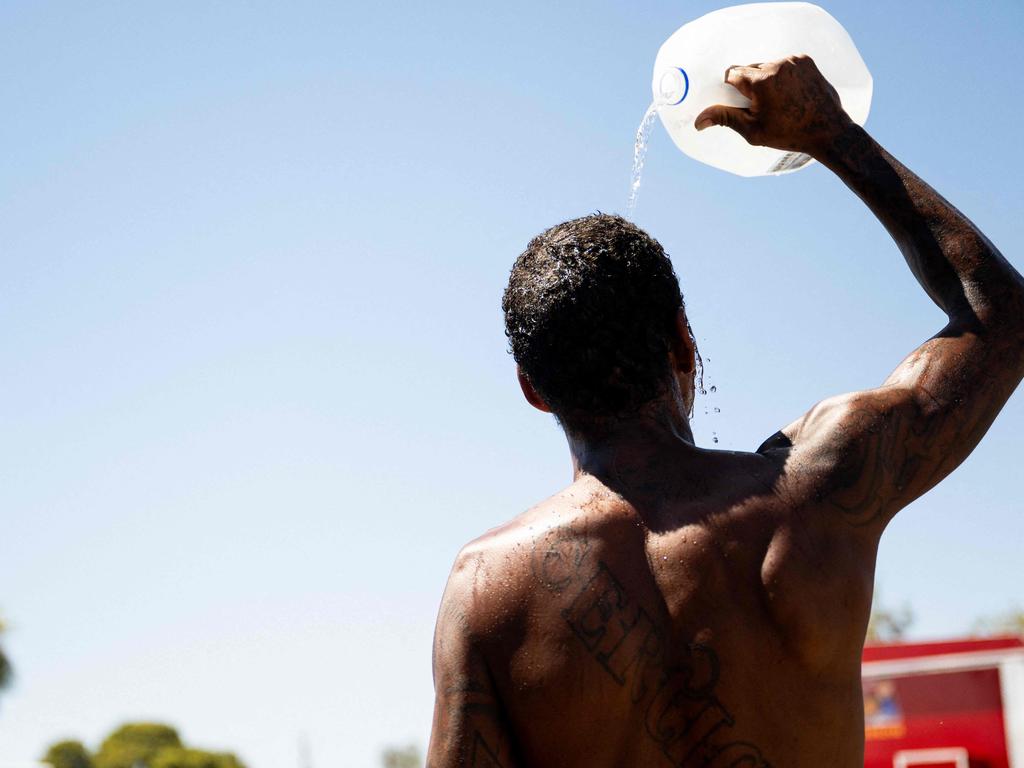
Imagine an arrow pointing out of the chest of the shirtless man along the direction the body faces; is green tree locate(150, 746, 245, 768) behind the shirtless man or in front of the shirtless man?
in front

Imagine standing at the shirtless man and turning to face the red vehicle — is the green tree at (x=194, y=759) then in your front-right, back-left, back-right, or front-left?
front-left

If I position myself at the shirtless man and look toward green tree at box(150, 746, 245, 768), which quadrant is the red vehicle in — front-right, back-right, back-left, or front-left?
front-right

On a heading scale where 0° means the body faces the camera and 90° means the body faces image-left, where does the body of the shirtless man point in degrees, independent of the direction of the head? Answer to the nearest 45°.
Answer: approximately 180°

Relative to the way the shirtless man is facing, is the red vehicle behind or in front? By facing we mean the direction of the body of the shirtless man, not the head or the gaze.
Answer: in front
